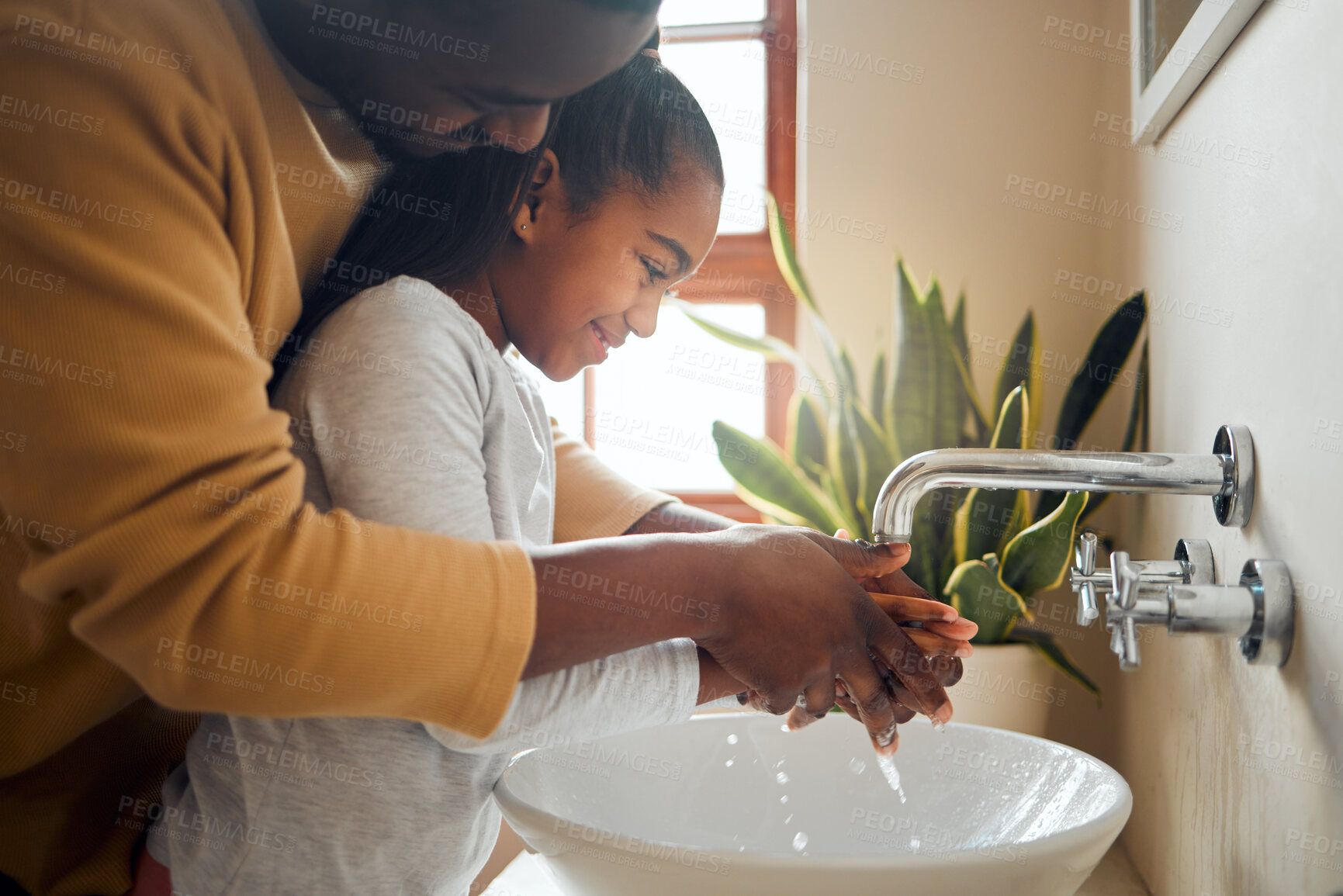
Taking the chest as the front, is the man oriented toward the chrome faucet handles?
yes

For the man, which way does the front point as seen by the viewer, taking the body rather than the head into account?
to the viewer's right

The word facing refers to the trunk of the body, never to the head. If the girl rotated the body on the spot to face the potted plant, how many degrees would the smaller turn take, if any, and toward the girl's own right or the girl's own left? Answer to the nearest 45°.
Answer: approximately 45° to the girl's own left

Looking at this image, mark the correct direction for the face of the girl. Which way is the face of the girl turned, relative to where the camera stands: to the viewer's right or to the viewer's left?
to the viewer's right

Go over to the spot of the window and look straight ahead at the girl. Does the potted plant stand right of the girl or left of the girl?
left

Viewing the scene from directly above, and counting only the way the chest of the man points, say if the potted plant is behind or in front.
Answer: in front

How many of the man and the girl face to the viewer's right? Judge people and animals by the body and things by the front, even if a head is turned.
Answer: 2

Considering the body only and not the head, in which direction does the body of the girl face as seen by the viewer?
to the viewer's right

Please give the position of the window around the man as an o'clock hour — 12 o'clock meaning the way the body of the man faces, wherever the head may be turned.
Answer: The window is roughly at 10 o'clock from the man.
